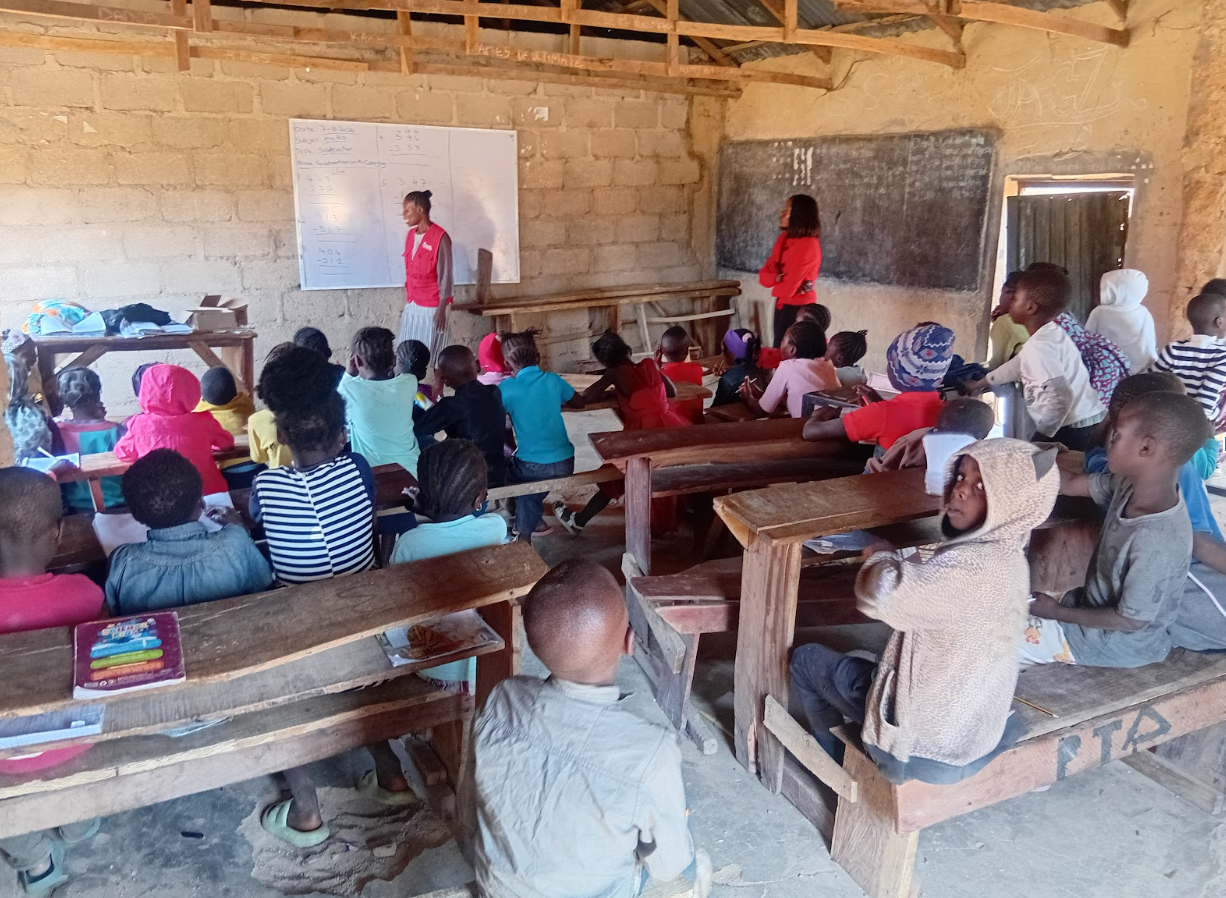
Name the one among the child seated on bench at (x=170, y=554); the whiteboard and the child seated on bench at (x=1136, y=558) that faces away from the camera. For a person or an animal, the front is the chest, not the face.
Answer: the child seated on bench at (x=170, y=554)

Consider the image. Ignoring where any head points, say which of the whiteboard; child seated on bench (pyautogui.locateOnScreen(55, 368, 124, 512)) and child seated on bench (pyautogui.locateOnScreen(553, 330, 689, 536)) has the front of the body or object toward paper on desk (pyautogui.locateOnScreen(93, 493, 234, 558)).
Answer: the whiteboard

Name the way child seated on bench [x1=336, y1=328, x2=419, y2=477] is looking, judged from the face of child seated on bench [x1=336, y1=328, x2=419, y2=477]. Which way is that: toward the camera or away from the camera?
away from the camera

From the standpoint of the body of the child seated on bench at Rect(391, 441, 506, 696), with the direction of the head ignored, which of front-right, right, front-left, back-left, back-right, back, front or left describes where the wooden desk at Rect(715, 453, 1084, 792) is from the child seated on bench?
right

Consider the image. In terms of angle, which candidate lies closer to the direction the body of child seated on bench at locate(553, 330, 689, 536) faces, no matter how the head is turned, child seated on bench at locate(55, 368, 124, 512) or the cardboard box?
the cardboard box

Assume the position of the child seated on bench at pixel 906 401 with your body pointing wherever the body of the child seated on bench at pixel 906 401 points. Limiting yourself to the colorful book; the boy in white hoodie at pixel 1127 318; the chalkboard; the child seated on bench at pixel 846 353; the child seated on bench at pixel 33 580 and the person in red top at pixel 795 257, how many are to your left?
2

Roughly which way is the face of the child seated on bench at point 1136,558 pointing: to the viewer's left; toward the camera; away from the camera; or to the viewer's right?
to the viewer's left

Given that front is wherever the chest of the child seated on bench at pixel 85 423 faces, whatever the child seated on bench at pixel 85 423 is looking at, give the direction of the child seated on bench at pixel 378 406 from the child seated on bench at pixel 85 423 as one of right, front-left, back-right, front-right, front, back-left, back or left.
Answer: back-right

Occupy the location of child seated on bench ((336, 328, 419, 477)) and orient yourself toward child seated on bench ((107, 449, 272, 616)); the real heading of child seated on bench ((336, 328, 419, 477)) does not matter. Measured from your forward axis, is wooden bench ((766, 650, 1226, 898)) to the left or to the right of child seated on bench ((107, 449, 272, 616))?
left

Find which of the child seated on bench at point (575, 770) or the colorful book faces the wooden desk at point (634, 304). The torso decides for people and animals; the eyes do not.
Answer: the child seated on bench
